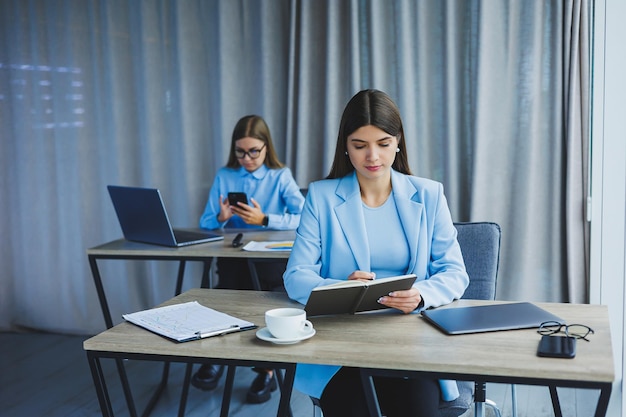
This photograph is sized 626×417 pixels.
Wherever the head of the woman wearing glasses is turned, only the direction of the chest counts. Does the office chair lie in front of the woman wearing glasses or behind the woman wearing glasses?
in front

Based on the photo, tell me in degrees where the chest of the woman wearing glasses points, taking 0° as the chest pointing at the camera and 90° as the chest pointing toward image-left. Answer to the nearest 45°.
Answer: approximately 0°

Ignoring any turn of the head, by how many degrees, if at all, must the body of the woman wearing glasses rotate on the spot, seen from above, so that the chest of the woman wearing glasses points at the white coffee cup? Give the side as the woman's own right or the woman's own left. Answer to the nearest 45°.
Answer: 0° — they already face it

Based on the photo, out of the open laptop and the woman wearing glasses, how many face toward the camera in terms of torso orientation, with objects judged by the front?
1

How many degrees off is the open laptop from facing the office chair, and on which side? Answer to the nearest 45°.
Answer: approximately 90° to its right

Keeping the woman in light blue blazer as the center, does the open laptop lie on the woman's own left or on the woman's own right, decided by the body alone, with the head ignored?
on the woman's own right

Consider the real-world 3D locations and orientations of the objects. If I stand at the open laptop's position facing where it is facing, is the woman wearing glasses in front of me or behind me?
in front

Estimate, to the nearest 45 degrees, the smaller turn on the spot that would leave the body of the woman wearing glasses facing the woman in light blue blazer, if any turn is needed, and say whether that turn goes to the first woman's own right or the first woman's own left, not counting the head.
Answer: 0° — they already face them
